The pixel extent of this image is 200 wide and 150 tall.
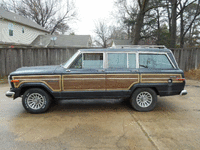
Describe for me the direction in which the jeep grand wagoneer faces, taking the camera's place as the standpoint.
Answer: facing to the left of the viewer
